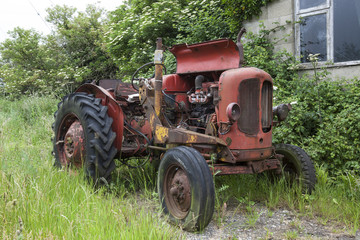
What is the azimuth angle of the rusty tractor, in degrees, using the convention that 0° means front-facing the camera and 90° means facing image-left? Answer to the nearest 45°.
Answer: approximately 315°

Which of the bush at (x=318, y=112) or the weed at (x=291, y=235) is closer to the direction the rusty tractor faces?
the weed

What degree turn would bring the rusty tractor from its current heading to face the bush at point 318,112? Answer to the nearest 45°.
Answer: approximately 90° to its left

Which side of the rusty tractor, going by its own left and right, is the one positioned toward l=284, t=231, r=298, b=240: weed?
front
